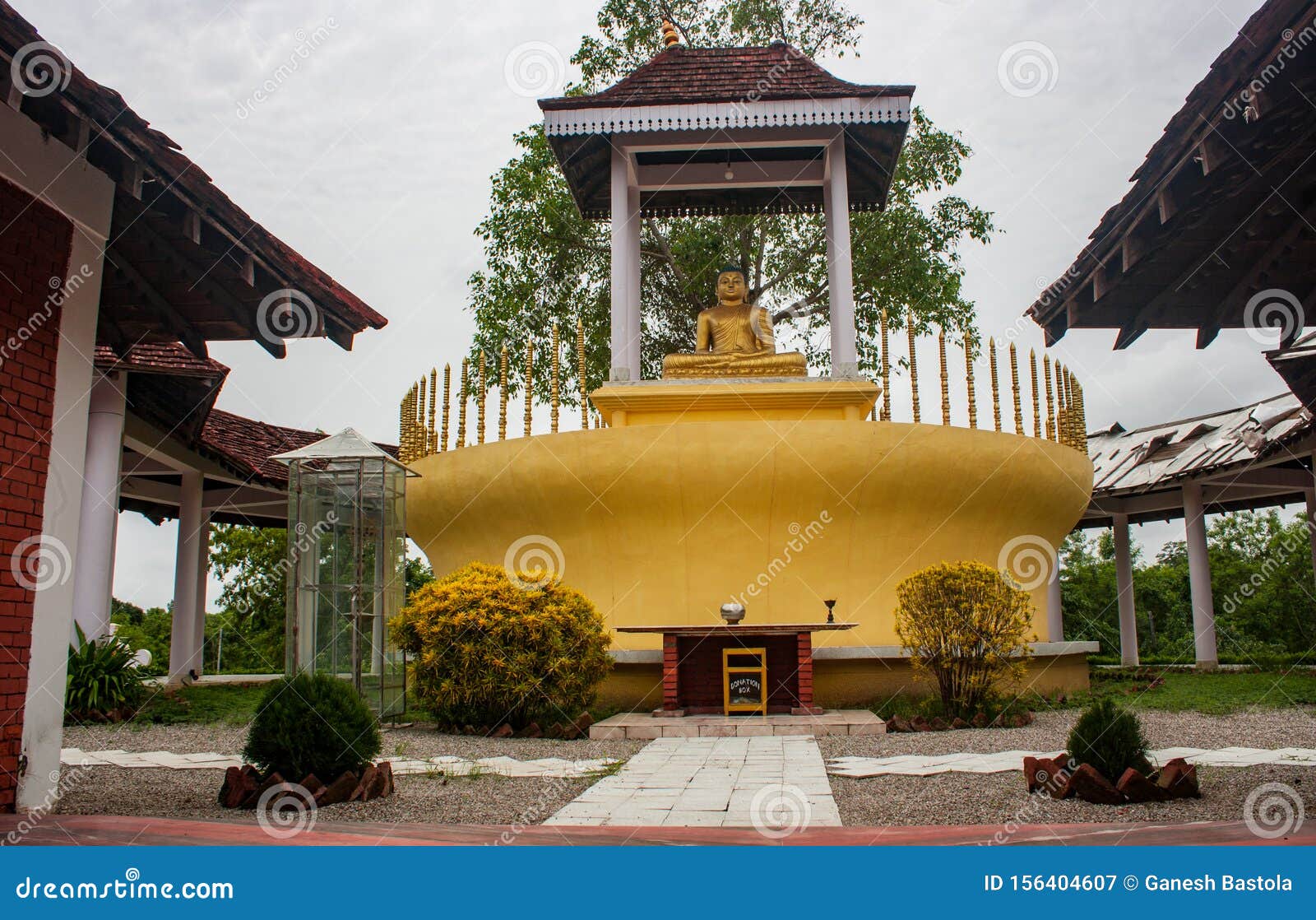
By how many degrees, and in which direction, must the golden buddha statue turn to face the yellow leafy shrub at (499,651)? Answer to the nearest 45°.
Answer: approximately 45° to its right

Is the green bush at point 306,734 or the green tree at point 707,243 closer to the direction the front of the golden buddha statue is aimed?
the green bush

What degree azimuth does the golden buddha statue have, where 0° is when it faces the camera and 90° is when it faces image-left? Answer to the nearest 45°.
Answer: approximately 0°

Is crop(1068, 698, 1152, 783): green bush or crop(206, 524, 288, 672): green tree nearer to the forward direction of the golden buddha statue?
the green bush

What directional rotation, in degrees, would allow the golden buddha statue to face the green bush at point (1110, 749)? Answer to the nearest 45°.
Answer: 0° — it already faces it

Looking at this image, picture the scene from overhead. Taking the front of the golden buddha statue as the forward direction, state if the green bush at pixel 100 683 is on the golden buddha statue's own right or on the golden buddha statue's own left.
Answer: on the golden buddha statue's own right

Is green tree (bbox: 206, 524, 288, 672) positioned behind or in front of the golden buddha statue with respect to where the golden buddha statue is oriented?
behind

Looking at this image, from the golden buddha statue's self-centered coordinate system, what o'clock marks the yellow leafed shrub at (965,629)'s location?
The yellow leafed shrub is roughly at 11 o'clock from the golden buddha statue.

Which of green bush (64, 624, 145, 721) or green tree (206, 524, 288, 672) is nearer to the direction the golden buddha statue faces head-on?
the green bush

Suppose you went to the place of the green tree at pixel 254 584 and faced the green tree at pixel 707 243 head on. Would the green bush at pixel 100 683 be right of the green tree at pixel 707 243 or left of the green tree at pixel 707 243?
right

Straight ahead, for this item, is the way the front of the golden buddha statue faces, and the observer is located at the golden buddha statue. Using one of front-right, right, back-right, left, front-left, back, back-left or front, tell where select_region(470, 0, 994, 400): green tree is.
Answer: back
